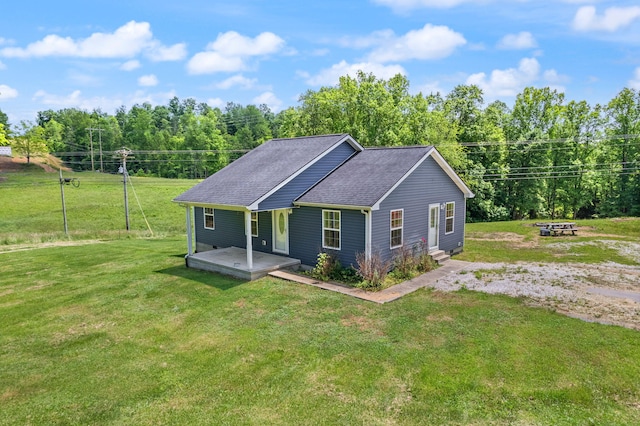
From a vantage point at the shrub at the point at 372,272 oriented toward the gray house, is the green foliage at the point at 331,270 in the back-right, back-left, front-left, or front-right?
front-left

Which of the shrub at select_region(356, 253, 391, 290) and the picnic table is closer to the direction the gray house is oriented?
the shrub

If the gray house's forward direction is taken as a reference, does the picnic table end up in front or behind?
behind
